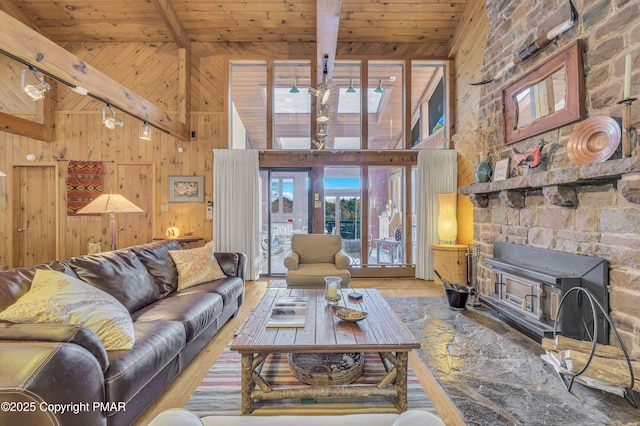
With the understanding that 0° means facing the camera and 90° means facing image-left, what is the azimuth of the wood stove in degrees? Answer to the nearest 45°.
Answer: approximately 45°

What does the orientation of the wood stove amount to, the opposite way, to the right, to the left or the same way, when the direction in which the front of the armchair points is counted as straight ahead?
to the right

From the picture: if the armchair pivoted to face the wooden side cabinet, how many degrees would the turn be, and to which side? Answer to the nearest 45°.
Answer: approximately 90° to its left

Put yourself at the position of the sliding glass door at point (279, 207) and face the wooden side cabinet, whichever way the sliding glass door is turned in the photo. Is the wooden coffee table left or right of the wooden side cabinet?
right

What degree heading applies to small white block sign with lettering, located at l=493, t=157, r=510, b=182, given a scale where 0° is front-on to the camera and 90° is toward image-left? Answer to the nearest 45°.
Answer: approximately 45°

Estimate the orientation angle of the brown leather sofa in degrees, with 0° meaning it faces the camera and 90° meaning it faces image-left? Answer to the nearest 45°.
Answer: approximately 315°

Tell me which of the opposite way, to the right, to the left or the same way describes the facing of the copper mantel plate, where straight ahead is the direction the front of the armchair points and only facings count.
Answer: to the right

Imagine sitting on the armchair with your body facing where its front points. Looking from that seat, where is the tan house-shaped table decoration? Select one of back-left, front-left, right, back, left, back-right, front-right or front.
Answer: back-left

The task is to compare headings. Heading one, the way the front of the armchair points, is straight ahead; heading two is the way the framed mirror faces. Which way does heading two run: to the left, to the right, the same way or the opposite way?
to the right
